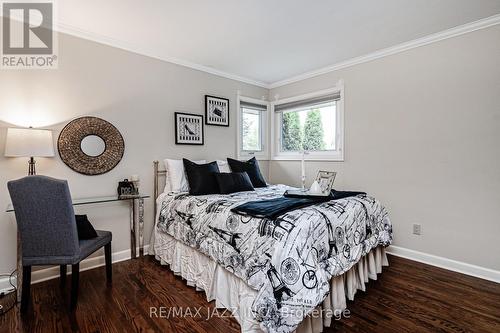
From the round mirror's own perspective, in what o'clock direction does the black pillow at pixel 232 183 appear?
The black pillow is roughly at 10 o'clock from the round mirror.

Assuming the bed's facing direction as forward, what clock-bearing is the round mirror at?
The round mirror is roughly at 5 o'clock from the bed.

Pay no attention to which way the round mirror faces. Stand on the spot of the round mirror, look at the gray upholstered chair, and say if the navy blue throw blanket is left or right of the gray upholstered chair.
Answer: left

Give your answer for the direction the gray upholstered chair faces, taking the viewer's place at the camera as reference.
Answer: facing away from the viewer and to the right of the viewer

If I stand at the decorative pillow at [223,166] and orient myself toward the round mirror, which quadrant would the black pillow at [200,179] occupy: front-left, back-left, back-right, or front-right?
front-left

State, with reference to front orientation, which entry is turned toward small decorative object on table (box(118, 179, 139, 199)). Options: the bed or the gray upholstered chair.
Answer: the gray upholstered chair

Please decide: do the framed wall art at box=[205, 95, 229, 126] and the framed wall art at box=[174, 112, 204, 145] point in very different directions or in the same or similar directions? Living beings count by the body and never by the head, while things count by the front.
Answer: same or similar directions

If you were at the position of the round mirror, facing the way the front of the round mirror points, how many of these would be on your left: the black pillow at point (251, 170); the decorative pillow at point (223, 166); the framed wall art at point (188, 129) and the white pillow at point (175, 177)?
4

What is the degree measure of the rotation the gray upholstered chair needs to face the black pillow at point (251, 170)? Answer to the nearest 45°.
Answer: approximately 45° to its right

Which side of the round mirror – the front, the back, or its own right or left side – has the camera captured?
front

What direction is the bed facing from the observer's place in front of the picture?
facing the viewer and to the right of the viewer

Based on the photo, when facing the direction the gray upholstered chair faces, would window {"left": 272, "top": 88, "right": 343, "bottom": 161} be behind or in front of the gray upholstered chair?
in front

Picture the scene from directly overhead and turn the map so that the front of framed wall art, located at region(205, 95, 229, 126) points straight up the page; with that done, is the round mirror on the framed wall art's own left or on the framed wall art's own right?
on the framed wall art's own right

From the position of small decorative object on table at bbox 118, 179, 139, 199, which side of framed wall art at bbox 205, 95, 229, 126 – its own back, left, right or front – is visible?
right

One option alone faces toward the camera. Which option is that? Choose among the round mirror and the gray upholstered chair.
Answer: the round mirror

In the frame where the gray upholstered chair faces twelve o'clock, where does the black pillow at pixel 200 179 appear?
The black pillow is roughly at 1 o'clock from the gray upholstered chair.

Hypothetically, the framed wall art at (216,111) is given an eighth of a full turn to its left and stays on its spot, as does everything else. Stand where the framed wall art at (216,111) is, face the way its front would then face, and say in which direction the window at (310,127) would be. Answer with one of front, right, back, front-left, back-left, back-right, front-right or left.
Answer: front

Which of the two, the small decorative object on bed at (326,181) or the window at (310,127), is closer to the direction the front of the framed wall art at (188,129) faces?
the small decorative object on bed
